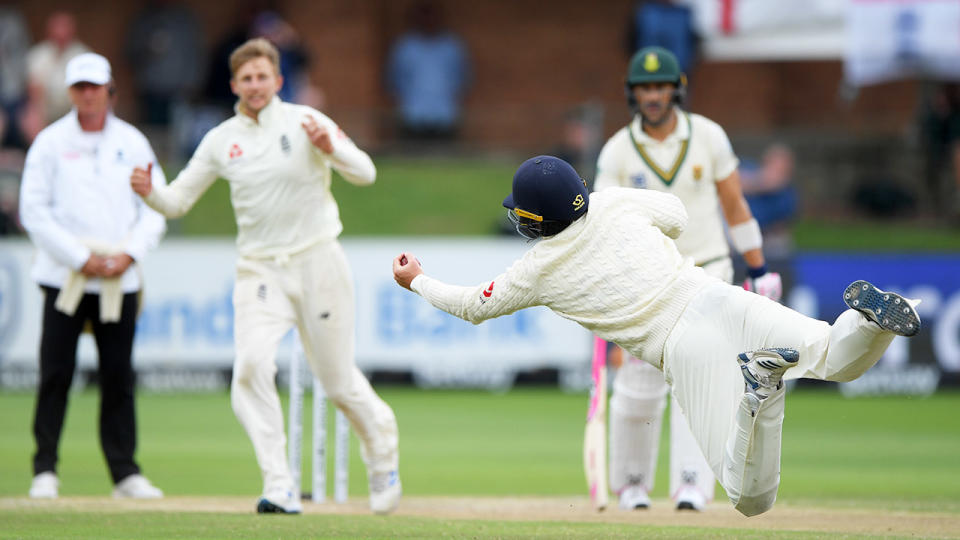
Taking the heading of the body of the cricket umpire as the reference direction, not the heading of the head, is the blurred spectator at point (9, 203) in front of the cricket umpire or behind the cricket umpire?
behind

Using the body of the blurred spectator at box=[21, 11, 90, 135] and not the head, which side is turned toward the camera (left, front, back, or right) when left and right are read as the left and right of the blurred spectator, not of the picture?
front

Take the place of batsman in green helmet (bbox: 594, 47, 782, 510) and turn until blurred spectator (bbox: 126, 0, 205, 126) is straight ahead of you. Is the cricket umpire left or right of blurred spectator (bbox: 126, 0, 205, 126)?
left

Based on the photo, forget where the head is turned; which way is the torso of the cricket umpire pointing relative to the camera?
toward the camera

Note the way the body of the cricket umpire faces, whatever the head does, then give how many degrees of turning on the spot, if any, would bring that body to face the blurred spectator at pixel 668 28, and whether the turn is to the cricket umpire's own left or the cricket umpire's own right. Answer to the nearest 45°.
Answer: approximately 135° to the cricket umpire's own left

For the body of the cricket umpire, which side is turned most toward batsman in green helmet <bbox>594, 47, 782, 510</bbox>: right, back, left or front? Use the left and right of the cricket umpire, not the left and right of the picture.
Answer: left

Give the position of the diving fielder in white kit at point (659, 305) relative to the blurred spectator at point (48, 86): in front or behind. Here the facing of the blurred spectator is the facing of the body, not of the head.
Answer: in front

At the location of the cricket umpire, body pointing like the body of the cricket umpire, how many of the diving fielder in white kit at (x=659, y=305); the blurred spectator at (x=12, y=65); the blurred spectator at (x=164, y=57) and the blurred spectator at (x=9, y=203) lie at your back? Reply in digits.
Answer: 3

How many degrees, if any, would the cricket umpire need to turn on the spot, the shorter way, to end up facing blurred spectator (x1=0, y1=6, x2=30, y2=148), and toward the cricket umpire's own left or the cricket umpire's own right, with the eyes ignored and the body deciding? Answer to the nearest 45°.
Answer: approximately 180°
